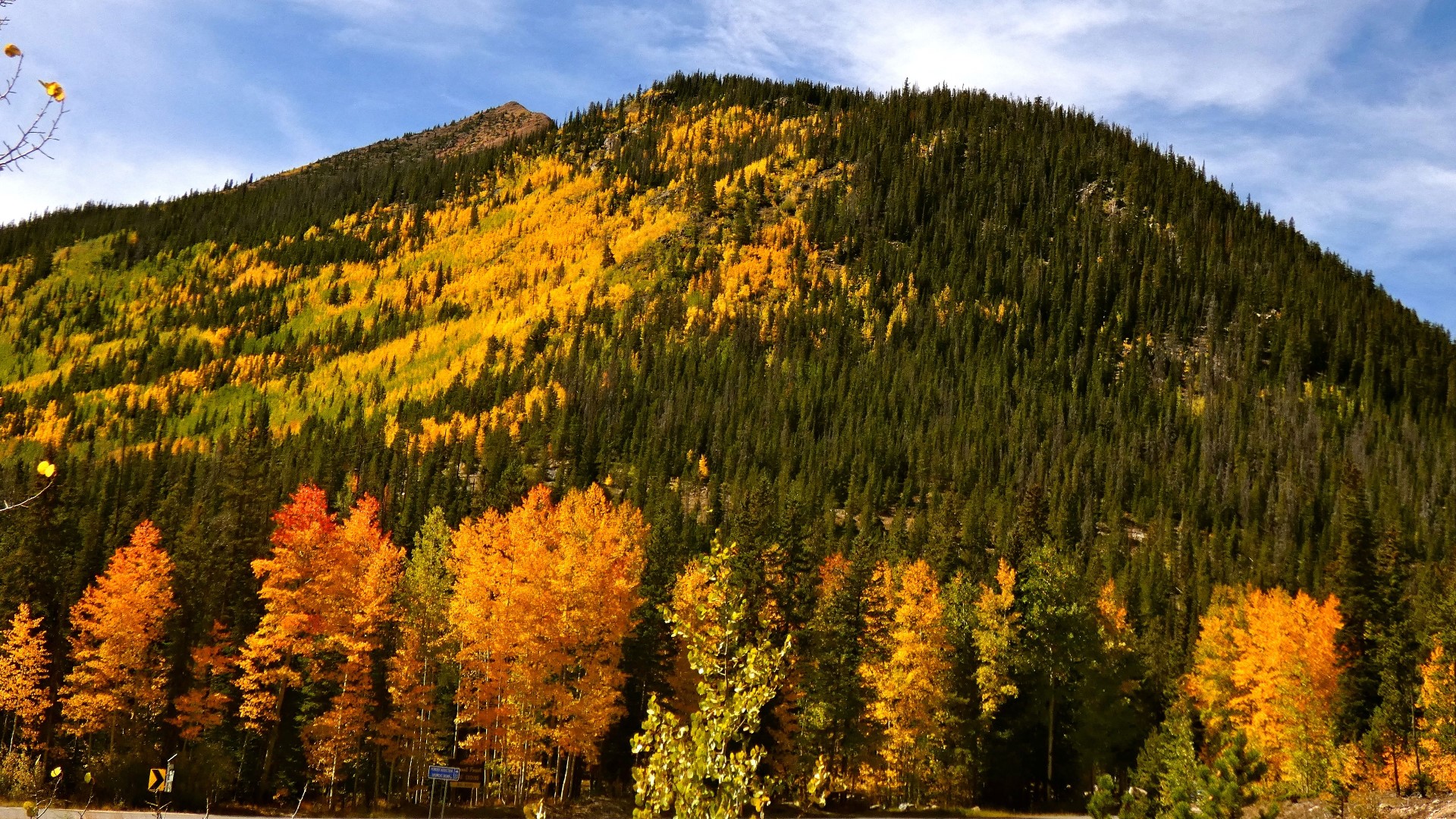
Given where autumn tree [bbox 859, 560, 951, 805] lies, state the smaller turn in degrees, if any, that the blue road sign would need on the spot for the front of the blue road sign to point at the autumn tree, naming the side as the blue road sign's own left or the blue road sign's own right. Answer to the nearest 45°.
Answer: approximately 135° to the blue road sign's own left

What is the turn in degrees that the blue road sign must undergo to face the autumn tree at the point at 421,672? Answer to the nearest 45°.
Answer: approximately 180°

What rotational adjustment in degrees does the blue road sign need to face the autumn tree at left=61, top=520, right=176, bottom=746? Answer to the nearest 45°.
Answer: approximately 135° to its right

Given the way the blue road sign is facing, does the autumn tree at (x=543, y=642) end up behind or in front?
behind

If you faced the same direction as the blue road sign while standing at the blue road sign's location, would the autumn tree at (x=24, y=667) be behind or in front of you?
behind

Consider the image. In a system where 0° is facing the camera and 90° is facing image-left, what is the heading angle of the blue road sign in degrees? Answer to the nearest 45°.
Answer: approximately 0°
